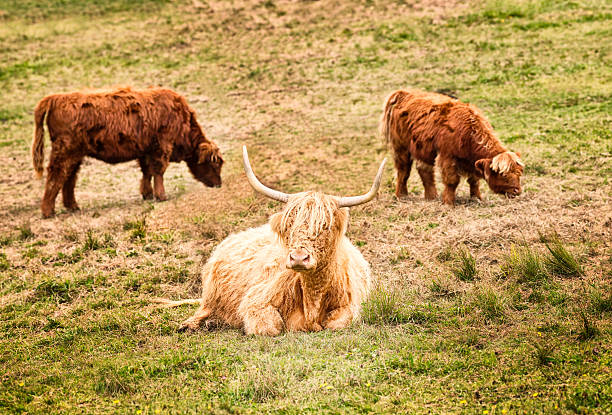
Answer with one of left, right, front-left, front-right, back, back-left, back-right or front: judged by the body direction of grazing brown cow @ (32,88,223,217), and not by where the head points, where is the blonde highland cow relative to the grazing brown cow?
right

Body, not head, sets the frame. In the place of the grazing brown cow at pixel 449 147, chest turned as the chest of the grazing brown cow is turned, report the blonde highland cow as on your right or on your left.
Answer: on your right

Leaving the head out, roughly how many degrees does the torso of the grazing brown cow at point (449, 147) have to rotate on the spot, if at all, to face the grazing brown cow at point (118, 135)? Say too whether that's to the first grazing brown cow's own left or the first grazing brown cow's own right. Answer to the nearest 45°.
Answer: approximately 135° to the first grazing brown cow's own right

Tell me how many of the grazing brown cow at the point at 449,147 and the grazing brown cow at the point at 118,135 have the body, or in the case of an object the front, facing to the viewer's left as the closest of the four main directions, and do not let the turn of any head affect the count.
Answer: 0

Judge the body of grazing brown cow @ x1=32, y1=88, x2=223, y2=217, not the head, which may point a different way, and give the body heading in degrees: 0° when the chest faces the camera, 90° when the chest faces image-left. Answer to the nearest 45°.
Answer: approximately 270°

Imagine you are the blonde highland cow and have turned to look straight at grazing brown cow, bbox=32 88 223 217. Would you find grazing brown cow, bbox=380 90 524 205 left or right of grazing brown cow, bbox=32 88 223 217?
right

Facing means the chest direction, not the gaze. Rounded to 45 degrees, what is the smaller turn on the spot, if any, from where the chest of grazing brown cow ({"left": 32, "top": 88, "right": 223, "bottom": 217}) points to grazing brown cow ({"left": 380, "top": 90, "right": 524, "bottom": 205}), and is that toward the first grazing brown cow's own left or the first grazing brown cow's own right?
approximately 45° to the first grazing brown cow's own right
